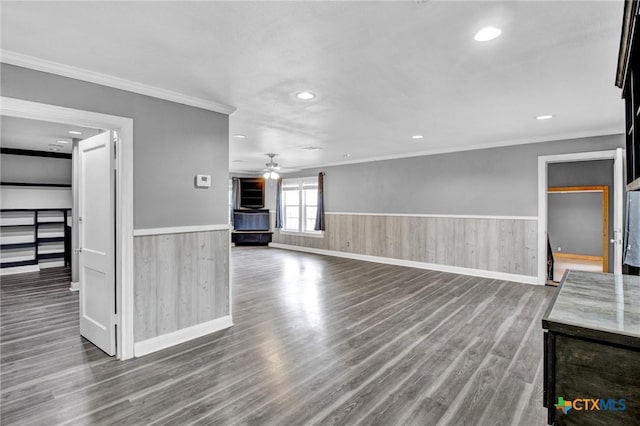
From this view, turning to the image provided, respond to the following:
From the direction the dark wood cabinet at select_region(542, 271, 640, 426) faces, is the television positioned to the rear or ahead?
ahead

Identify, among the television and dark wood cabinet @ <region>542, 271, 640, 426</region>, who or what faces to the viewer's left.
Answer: the dark wood cabinet

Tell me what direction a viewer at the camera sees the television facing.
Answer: facing the viewer

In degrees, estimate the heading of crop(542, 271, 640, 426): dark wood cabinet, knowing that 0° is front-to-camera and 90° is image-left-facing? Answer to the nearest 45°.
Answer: approximately 90°

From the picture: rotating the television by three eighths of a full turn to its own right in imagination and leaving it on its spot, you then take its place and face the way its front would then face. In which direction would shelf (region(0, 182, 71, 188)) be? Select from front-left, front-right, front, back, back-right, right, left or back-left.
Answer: left

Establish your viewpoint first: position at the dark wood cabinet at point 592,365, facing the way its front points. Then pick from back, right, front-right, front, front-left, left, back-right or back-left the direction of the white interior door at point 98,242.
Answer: front

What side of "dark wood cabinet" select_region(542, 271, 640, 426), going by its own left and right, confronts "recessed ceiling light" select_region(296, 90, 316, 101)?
front

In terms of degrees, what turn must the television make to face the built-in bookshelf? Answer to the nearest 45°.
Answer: approximately 45° to its right

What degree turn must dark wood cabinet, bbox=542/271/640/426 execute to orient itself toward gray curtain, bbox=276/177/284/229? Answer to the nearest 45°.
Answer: approximately 45° to its right

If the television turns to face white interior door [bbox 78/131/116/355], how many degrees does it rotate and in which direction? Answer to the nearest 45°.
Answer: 0° — it already faces it

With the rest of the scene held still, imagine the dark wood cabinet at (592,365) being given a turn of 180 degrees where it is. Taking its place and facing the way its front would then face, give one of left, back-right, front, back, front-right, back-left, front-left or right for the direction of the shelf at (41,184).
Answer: back

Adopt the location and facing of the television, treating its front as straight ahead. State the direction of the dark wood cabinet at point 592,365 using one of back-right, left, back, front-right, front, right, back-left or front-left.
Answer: front

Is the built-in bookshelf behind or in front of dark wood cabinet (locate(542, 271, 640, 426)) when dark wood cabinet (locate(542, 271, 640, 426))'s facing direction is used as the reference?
in front

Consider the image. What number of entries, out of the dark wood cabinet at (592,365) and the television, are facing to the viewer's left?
1
